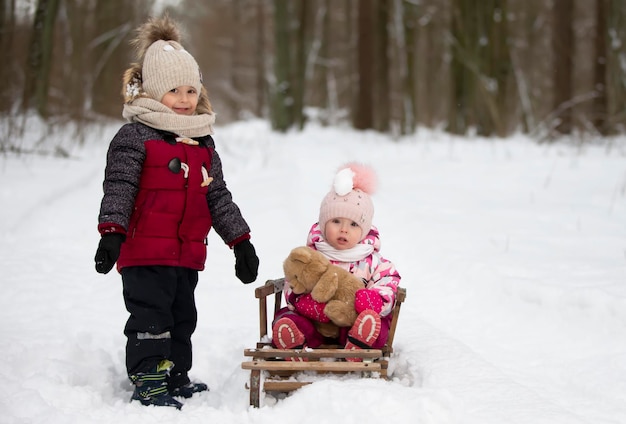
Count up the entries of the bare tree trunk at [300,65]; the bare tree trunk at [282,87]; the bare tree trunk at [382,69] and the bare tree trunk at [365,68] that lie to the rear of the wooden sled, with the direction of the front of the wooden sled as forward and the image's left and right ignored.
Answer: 4

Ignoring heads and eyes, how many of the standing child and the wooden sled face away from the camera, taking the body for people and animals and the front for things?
0

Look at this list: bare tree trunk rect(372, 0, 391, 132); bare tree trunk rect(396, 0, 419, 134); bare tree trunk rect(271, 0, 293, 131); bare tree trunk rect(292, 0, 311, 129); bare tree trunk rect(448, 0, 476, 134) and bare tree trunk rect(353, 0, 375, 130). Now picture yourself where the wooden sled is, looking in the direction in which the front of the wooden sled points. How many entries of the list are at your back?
6

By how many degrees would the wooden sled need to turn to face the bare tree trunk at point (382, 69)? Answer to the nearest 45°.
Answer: approximately 180°

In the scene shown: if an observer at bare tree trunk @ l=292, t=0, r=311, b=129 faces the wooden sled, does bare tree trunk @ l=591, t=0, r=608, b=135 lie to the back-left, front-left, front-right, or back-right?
front-left

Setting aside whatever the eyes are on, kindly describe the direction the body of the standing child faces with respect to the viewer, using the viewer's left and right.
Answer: facing the viewer and to the right of the viewer

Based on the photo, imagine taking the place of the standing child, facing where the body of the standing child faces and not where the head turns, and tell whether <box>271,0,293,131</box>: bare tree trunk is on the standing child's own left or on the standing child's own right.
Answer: on the standing child's own left

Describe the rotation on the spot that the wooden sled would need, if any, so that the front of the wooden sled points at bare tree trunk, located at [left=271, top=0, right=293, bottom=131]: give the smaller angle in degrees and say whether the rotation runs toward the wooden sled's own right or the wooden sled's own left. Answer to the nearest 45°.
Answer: approximately 180°

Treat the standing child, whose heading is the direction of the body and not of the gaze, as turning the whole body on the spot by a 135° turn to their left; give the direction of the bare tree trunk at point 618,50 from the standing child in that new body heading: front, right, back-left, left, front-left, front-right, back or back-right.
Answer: front-right

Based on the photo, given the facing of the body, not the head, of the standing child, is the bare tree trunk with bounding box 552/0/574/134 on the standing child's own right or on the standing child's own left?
on the standing child's own left

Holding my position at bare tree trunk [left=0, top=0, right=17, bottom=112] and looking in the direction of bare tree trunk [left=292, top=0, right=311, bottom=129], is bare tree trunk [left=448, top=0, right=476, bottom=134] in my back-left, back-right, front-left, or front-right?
front-right

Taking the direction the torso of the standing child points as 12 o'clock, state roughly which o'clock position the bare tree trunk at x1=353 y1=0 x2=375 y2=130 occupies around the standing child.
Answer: The bare tree trunk is roughly at 8 o'clock from the standing child.

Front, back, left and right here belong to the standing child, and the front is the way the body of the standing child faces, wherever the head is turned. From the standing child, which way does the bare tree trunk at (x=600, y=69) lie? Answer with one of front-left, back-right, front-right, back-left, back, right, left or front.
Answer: left

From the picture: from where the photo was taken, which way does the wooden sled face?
toward the camera

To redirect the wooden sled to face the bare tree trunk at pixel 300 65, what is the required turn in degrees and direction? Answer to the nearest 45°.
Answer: approximately 180°
